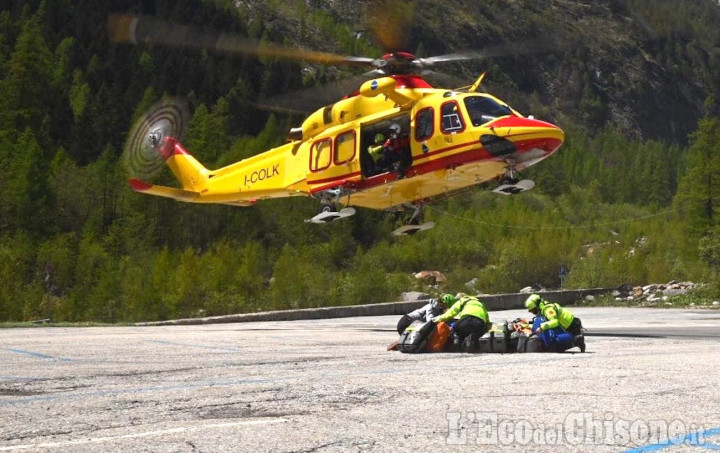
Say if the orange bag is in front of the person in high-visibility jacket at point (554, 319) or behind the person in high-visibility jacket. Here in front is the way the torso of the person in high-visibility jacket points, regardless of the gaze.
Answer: in front

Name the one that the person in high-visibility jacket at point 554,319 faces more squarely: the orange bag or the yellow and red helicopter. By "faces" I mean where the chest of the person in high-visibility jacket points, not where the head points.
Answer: the orange bag

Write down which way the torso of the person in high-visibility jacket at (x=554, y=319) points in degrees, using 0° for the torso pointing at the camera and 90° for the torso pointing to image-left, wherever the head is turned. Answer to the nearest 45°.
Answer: approximately 90°

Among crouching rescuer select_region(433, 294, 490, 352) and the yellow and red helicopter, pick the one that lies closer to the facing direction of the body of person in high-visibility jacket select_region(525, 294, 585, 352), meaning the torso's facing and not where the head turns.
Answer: the crouching rescuer

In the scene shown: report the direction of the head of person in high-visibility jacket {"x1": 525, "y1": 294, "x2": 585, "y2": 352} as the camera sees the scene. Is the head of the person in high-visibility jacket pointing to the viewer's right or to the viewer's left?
to the viewer's left

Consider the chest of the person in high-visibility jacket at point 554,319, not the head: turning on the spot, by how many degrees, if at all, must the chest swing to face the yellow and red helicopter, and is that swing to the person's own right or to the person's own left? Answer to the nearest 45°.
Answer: approximately 45° to the person's own right

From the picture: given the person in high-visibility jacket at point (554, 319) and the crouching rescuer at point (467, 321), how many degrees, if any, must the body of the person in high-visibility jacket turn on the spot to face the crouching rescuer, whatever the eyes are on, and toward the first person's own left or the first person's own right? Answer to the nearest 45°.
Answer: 0° — they already face them
